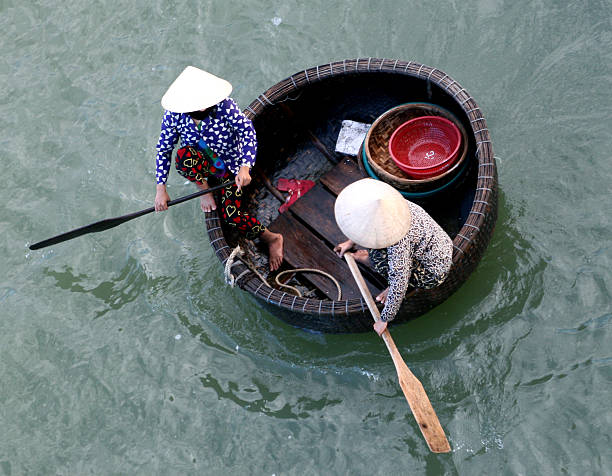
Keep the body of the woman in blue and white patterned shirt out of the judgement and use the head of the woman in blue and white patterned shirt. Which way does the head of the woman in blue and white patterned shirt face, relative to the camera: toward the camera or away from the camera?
toward the camera

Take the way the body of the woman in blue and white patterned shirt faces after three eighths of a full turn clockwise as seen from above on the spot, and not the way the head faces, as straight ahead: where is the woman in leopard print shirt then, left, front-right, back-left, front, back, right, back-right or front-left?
back

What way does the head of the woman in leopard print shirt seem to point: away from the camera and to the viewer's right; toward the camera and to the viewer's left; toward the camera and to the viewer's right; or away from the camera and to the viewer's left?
toward the camera and to the viewer's left

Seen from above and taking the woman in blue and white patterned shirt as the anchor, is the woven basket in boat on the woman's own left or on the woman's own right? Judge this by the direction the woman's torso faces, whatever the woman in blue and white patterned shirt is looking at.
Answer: on the woman's own left

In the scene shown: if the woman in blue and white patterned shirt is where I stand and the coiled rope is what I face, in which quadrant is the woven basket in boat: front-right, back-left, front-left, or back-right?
front-left

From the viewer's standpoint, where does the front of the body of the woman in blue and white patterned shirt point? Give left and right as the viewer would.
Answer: facing the viewer
